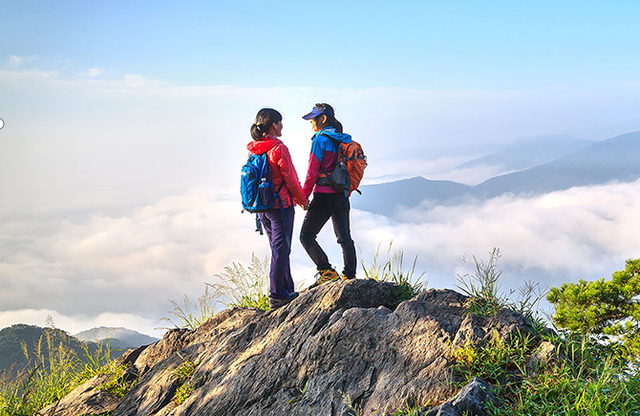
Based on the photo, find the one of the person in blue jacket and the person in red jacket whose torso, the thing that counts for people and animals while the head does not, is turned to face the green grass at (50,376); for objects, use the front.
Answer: the person in blue jacket

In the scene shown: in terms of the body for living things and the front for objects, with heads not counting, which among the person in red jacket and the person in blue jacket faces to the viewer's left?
the person in blue jacket

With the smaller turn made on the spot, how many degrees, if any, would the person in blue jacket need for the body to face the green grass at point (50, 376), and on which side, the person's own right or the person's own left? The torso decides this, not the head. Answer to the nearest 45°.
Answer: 0° — they already face it

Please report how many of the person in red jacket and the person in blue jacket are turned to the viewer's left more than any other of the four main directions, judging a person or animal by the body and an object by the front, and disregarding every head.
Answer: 1

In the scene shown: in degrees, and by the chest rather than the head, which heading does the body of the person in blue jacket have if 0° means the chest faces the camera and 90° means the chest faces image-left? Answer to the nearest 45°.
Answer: approximately 90°

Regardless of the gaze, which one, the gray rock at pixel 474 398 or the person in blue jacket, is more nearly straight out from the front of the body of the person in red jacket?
the person in blue jacket

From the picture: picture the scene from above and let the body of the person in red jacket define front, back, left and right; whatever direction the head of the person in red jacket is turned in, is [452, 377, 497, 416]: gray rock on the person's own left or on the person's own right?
on the person's own right

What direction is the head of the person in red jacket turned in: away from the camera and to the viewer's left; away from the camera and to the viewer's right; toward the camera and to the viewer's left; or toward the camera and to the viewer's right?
away from the camera and to the viewer's right

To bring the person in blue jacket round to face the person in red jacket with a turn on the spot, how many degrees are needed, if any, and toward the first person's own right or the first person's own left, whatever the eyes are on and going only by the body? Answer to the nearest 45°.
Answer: approximately 45° to the first person's own left

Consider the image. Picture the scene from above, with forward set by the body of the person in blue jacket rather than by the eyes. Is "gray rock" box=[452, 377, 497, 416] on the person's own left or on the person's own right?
on the person's own left

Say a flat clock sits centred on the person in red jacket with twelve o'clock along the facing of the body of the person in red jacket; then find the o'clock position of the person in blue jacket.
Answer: The person in blue jacket is roughly at 1 o'clock from the person in red jacket.

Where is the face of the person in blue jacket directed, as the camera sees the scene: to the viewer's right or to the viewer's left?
to the viewer's left

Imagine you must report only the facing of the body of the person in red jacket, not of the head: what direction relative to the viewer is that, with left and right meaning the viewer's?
facing away from the viewer and to the right of the viewer
